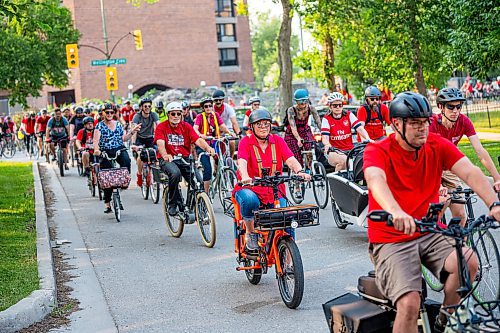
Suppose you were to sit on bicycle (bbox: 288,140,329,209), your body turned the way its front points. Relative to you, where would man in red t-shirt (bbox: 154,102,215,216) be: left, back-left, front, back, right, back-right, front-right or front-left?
right

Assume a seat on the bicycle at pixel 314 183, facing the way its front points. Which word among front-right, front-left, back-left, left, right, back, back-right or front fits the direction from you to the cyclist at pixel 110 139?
back-right

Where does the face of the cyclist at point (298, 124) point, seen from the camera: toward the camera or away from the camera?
toward the camera

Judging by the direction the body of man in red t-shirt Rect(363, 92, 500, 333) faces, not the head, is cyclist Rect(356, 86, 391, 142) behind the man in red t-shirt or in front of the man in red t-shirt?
behind

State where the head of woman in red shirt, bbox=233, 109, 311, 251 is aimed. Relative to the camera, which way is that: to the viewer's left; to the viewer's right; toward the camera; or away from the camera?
toward the camera

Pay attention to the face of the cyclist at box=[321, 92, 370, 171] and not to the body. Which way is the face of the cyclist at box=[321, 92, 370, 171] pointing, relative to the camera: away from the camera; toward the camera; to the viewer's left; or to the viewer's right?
toward the camera

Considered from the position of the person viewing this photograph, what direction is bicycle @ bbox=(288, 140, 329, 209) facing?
facing the viewer and to the right of the viewer

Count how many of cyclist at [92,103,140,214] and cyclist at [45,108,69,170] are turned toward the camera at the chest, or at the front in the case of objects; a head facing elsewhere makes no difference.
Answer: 2

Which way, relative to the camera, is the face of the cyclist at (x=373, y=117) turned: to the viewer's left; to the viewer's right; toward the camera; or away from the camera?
toward the camera

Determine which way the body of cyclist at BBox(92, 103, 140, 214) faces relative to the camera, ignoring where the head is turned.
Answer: toward the camera

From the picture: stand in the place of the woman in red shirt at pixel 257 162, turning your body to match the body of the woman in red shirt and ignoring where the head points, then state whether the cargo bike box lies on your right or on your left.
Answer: on your left
